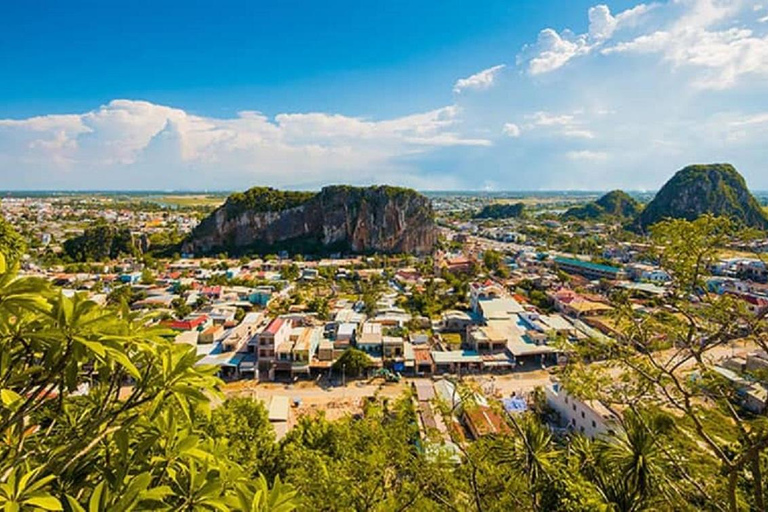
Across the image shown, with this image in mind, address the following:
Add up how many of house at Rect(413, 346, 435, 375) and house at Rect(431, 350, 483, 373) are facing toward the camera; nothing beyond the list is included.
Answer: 2

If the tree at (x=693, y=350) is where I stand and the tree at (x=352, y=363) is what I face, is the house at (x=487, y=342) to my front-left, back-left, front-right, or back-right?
front-right

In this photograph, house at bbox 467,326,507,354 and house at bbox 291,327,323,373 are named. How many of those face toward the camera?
2

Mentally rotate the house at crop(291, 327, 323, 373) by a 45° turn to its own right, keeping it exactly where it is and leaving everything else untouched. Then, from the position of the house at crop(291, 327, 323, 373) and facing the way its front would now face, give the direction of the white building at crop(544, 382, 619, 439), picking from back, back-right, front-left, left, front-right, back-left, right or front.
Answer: left

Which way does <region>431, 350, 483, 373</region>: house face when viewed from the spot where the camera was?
facing the viewer

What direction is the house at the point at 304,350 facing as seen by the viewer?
toward the camera

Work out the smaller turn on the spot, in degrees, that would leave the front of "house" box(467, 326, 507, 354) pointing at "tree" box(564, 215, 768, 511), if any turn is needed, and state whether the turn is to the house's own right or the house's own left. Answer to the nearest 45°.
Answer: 0° — it already faces it

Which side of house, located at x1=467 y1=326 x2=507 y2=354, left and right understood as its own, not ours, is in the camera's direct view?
front

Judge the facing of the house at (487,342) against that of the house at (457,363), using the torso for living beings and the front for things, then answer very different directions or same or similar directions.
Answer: same or similar directions

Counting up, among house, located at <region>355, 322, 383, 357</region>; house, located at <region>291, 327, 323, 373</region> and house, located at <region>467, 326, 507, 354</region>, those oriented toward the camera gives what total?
3

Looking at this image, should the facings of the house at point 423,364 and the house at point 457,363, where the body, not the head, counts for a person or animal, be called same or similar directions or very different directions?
same or similar directions

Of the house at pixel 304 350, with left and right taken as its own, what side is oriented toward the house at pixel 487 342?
left

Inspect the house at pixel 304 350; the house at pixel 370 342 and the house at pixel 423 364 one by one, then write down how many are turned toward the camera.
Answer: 3
